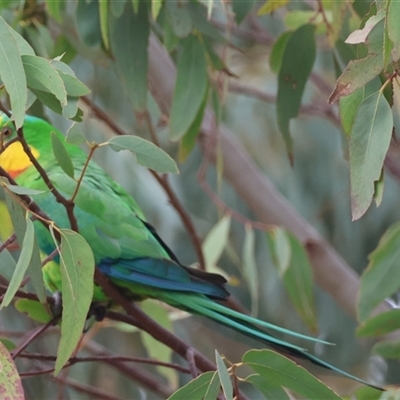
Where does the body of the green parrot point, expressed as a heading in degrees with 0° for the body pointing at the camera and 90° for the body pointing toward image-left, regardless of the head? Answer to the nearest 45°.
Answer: approximately 90°
